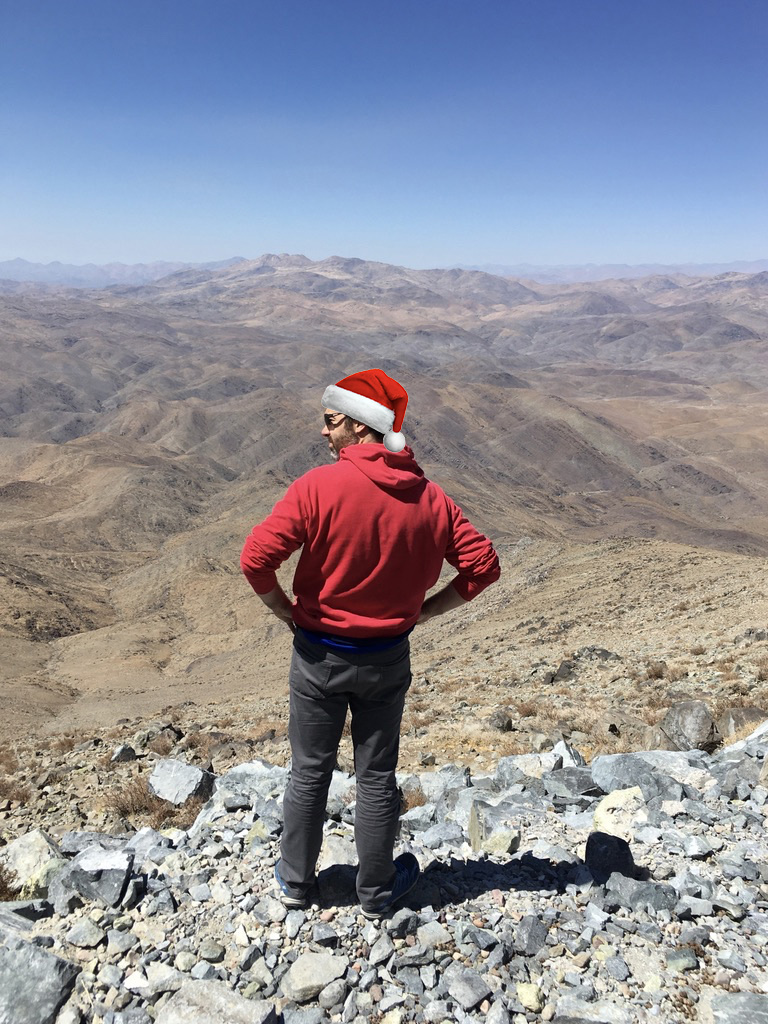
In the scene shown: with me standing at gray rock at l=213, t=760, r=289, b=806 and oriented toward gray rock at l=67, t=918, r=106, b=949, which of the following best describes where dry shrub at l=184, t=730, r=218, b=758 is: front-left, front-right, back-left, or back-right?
back-right

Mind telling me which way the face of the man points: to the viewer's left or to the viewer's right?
to the viewer's left

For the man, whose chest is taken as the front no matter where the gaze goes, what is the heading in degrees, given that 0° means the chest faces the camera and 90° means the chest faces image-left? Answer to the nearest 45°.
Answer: approximately 180°

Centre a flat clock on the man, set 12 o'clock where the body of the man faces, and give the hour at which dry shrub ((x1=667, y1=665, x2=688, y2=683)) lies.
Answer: The dry shrub is roughly at 1 o'clock from the man.

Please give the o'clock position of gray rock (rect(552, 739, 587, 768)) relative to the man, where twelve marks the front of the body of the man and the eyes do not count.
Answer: The gray rock is roughly at 1 o'clock from the man.

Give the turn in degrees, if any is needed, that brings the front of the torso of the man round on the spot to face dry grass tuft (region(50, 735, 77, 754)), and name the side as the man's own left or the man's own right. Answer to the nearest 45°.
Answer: approximately 45° to the man's own left

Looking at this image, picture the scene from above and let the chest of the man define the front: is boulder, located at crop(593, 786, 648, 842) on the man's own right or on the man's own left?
on the man's own right

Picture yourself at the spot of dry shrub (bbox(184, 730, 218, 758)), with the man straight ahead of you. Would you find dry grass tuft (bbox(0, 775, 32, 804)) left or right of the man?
right
